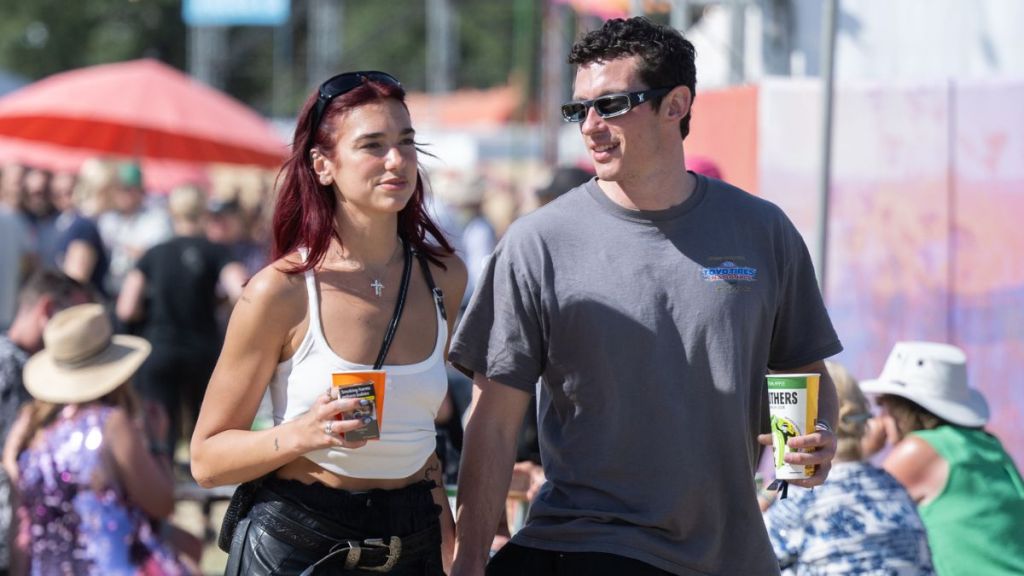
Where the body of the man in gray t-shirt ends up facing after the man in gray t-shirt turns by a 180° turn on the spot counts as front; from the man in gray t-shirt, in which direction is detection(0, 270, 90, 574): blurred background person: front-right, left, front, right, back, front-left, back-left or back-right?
front-left

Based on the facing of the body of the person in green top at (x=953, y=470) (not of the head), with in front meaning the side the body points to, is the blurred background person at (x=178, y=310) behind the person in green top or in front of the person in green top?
in front

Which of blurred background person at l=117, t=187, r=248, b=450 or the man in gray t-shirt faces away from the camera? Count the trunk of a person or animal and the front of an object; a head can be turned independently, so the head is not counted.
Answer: the blurred background person

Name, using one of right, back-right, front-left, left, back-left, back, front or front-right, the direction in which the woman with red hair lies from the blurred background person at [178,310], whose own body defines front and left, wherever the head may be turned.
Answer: back

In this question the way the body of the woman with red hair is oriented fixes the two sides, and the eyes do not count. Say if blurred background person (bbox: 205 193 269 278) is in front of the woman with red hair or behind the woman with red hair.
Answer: behind

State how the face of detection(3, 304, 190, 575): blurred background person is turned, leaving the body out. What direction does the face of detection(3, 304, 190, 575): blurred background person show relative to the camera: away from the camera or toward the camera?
away from the camera

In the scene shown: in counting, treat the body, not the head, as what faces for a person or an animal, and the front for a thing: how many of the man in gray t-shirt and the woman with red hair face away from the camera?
0

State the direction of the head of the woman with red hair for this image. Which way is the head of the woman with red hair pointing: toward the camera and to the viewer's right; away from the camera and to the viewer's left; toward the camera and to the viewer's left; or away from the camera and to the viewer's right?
toward the camera and to the viewer's right

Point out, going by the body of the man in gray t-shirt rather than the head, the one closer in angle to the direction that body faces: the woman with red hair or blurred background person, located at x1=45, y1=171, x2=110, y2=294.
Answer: the woman with red hair

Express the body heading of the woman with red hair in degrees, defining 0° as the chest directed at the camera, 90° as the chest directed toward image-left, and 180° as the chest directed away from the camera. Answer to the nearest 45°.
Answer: approximately 315°

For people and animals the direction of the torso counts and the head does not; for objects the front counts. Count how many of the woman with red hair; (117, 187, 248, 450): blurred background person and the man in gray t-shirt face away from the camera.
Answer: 1

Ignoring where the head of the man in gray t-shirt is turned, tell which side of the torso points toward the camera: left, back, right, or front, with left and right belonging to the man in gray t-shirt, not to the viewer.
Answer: front

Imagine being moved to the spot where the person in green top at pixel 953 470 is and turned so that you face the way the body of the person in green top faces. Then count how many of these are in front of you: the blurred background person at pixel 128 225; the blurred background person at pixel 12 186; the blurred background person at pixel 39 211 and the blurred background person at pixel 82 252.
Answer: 4

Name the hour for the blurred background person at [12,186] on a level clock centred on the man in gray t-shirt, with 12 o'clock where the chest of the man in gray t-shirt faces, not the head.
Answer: The blurred background person is roughly at 5 o'clock from the man in gray t-shirt.

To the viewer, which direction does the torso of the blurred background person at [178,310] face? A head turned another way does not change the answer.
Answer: away from the camera

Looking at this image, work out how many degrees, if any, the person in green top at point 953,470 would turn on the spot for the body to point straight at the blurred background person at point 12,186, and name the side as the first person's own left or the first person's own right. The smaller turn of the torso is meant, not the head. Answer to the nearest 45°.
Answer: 0° — they already face them
